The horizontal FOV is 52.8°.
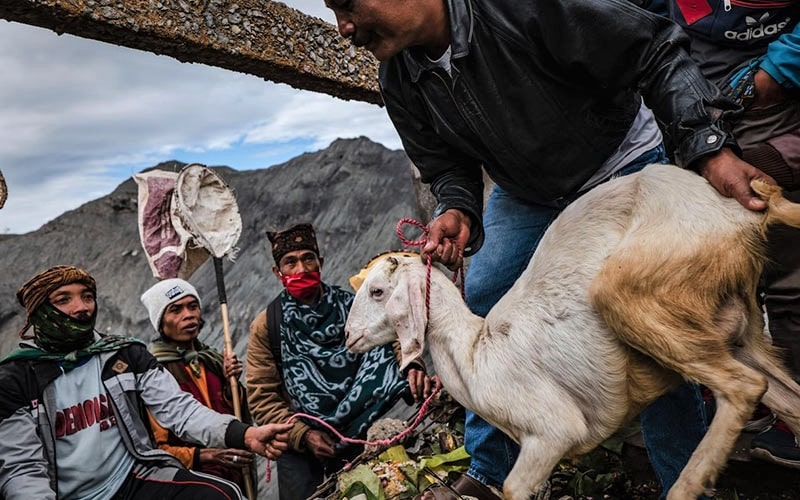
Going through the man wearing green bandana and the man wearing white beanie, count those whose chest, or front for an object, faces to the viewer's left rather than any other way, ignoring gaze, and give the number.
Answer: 0

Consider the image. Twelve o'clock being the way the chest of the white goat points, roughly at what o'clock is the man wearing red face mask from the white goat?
The man wearing red face mask is roughly at 2 o'clock from the white goat.

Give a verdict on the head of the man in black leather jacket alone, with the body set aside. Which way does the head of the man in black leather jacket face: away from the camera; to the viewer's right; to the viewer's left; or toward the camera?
to the viewer's left

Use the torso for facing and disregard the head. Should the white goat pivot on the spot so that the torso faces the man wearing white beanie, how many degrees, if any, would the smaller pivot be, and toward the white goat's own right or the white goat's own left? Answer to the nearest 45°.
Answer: approximately 45° to the white goat's own right

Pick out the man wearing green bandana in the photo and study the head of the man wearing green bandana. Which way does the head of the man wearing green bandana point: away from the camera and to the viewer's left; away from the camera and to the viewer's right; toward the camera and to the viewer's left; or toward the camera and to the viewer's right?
toward the camera and to the viewer's right

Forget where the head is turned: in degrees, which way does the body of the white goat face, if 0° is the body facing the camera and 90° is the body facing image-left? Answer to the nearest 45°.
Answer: approximately 90°

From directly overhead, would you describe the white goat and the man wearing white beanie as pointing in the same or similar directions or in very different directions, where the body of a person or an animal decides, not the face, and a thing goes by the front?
very different directions
